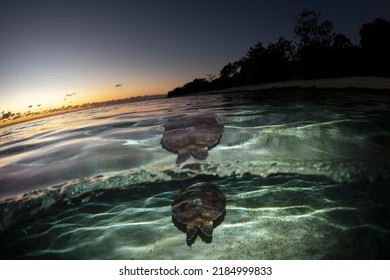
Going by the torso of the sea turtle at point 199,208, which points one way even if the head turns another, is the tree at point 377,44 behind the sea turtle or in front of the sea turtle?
in front

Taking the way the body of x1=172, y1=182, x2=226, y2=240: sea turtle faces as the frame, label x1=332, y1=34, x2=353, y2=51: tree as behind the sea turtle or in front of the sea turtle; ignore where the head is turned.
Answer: in front

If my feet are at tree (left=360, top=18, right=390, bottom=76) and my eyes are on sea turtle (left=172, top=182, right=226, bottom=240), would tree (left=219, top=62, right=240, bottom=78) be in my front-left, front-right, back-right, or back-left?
back-right

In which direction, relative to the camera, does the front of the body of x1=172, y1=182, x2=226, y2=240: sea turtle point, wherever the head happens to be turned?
away from the camera

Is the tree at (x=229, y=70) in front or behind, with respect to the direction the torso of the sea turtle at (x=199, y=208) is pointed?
in front
